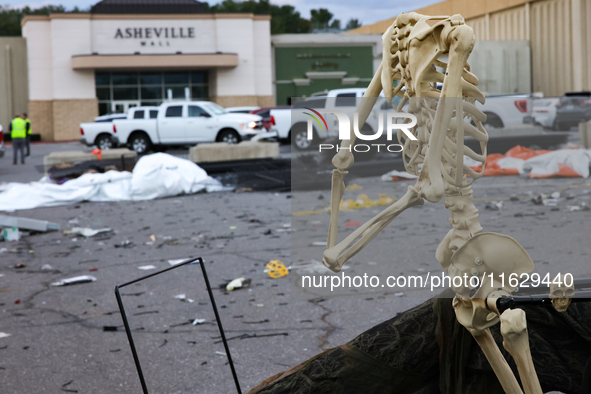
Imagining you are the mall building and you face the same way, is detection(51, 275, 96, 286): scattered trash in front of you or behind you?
in front

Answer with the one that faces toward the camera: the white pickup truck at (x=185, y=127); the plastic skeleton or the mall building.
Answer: the mall building

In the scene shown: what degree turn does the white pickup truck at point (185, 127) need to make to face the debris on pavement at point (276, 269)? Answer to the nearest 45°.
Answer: approximately 90° to its right

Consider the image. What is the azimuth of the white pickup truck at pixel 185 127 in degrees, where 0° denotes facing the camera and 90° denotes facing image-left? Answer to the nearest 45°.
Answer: approximately 270°

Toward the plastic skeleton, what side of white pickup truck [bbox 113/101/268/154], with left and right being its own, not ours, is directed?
right

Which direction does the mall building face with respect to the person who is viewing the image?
facing the viewer

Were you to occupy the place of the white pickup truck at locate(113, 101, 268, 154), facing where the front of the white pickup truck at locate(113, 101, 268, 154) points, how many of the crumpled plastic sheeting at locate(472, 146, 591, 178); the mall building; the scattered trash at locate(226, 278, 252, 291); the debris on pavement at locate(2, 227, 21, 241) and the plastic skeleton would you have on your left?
1

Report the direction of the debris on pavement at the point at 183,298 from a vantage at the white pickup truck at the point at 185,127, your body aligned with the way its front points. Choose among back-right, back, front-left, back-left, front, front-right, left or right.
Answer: right

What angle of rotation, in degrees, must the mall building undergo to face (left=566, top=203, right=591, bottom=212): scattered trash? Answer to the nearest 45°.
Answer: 0° — it already faces it

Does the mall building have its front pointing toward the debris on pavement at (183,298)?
yes
